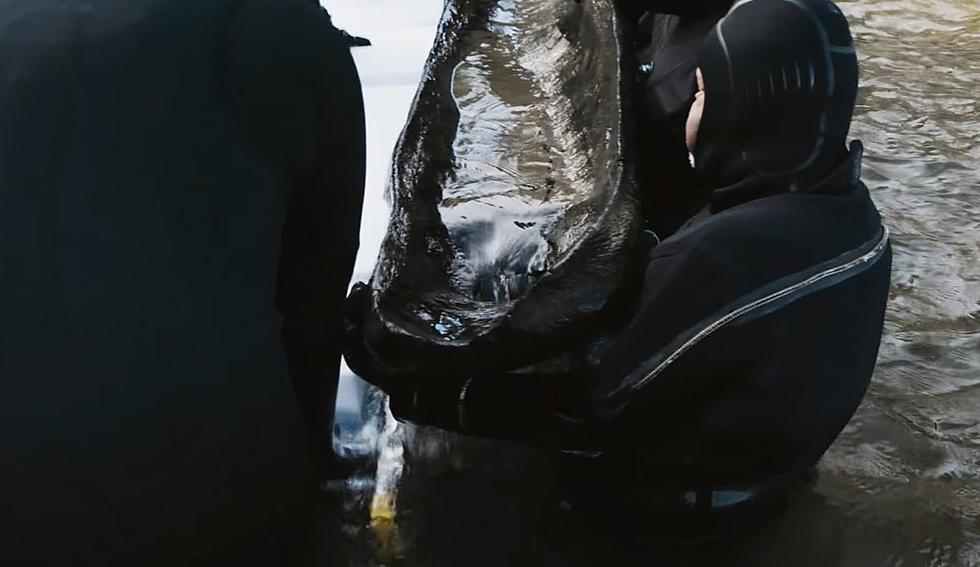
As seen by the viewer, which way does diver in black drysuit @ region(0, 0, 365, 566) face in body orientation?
away from the camera

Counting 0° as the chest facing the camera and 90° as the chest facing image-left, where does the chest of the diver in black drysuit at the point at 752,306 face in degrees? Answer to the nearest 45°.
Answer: approximately 135°

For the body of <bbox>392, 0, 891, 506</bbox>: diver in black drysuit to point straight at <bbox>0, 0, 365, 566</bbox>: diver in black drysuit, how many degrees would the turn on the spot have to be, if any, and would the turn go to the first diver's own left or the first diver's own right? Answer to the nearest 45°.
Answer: approximately 90° to the first diver's own left

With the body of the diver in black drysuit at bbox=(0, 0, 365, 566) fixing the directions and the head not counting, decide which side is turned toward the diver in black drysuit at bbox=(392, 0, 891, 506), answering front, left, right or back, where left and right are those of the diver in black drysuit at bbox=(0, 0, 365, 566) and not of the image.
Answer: right

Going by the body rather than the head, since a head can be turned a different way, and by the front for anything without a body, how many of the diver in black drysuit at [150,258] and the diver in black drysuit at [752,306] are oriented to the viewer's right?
0
